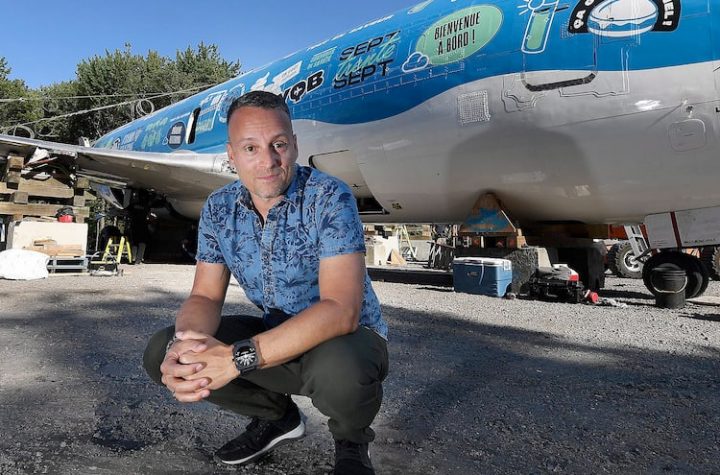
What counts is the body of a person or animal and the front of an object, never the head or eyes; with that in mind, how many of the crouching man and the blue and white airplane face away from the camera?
0

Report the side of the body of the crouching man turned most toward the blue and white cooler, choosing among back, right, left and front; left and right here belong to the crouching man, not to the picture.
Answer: back

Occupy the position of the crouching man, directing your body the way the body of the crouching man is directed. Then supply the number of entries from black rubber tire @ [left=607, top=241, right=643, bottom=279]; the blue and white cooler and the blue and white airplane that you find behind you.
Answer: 3

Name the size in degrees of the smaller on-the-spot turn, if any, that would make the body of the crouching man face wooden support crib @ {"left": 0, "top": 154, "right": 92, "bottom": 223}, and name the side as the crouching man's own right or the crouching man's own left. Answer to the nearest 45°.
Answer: approximately 90° to the crouching man's own right

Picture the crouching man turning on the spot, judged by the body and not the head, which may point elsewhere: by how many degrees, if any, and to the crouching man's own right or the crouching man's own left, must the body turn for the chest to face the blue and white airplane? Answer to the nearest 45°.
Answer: approximately 180°

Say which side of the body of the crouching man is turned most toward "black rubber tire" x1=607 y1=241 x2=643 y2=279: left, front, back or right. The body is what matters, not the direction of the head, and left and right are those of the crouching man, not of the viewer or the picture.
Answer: back

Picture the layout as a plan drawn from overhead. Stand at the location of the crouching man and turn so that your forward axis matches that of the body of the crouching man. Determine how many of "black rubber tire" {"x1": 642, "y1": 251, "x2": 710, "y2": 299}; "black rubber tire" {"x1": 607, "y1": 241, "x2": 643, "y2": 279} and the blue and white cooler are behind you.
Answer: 3

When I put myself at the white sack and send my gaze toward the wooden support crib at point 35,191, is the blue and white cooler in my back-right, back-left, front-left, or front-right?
back-right

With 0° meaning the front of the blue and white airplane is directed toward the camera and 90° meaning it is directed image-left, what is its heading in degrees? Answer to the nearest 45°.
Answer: approximately 315°

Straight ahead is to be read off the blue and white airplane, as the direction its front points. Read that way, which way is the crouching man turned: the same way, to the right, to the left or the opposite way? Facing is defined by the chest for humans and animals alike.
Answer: to the right

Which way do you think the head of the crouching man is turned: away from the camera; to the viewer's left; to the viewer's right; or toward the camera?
toward the camera

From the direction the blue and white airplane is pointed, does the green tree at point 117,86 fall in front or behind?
behind

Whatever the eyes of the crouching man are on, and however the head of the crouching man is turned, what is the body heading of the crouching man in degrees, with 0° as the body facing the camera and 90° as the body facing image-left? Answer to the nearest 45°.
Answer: approximately 45°

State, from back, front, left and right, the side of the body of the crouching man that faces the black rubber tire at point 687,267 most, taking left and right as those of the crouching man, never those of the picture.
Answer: back

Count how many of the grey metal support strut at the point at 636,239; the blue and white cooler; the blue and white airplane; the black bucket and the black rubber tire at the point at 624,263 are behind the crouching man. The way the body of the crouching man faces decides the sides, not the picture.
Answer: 5
